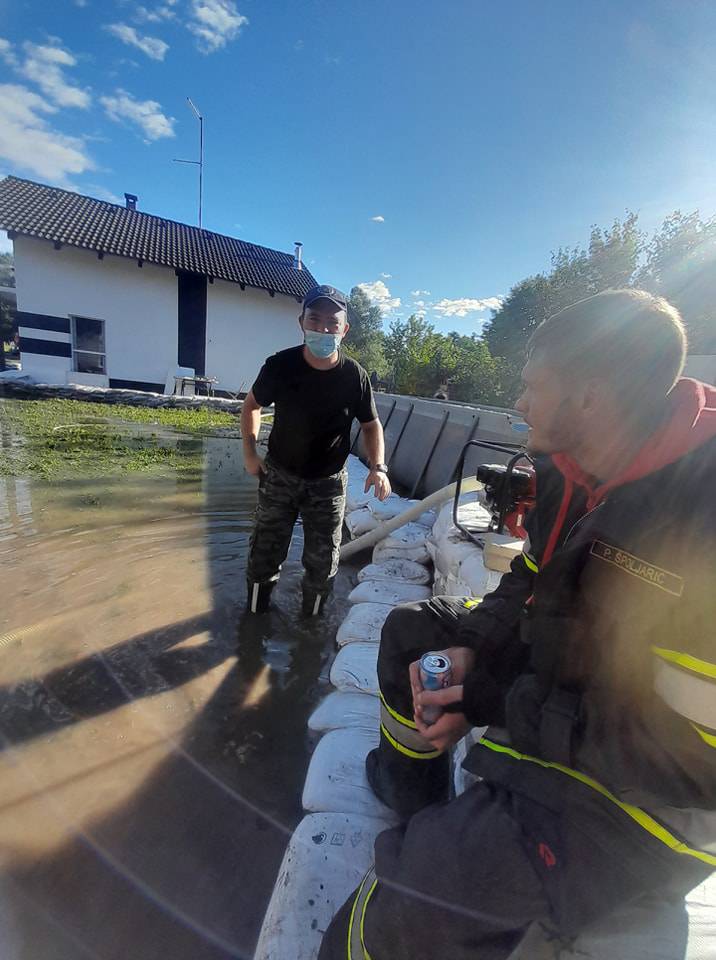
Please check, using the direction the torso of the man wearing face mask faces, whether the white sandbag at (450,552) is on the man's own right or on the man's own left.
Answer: on the man's own left

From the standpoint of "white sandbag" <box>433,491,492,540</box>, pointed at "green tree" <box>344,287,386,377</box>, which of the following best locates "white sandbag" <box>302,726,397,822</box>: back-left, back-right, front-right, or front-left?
back-left

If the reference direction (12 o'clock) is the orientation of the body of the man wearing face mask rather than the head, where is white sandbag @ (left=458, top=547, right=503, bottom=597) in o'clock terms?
The white sandbag is roughly at 10 o'clock from the man wearing face mask.

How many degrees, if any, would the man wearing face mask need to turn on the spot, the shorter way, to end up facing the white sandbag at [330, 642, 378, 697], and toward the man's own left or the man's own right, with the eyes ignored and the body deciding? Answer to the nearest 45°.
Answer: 0° — they already face it

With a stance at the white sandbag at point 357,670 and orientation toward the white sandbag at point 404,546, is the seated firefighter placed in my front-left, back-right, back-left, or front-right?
back-right

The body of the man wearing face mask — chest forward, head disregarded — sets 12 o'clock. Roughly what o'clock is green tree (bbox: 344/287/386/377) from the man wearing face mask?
The green tree is roughly at 6 o'clock from the man wearing face mask.

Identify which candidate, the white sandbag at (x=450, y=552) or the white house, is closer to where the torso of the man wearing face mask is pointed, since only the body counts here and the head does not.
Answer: the white sandbag

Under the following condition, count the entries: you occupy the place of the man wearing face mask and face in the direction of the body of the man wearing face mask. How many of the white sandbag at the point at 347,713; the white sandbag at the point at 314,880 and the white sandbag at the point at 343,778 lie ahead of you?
3

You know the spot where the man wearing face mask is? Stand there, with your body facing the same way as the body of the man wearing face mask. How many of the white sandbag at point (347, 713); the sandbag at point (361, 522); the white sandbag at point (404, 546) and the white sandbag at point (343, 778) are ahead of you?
2

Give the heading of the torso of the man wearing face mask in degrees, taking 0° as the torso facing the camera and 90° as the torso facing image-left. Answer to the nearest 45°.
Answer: approximately 0°

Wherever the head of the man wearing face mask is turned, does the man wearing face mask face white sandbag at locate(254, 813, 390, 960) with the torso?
yes
